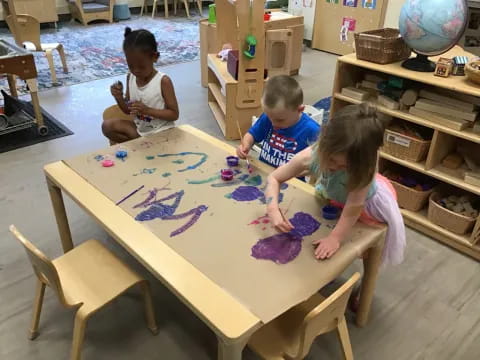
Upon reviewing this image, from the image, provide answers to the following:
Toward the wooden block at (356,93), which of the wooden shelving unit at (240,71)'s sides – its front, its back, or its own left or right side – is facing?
left

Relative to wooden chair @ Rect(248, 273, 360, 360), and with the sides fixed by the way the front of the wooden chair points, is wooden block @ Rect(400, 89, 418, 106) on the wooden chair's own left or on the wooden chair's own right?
on the wooden chair's own right

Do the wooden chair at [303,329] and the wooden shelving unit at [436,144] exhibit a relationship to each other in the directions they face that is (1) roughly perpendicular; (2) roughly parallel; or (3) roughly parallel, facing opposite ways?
roughly perpendicular

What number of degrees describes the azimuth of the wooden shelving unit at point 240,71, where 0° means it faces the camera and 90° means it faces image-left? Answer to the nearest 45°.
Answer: approximately 45°

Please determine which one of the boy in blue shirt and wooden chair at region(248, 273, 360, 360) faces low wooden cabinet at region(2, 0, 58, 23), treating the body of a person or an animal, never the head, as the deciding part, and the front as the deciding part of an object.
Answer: the wooden chair

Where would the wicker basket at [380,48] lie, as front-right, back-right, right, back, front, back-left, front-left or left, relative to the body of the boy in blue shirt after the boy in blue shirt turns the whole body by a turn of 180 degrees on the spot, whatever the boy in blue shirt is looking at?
front

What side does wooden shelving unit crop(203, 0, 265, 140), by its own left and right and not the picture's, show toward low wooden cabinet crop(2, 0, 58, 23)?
right

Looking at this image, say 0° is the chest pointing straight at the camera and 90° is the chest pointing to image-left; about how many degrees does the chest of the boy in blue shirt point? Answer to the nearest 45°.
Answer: approximately 45°

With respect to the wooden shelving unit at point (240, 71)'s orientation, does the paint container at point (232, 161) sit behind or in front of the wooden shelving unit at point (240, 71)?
in front

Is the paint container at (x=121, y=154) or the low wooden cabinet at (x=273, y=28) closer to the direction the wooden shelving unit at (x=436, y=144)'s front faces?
the paint container

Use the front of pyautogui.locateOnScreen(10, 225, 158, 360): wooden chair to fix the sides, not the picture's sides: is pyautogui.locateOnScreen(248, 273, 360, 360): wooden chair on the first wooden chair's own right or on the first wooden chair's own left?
on the first wooden chair's own right
